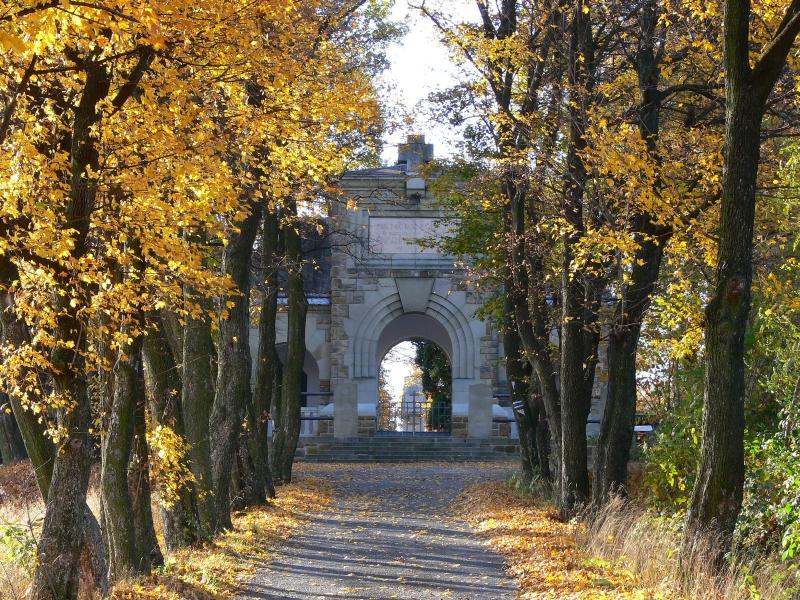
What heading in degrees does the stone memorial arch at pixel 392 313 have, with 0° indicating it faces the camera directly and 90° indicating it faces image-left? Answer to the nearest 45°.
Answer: approximately 0°
